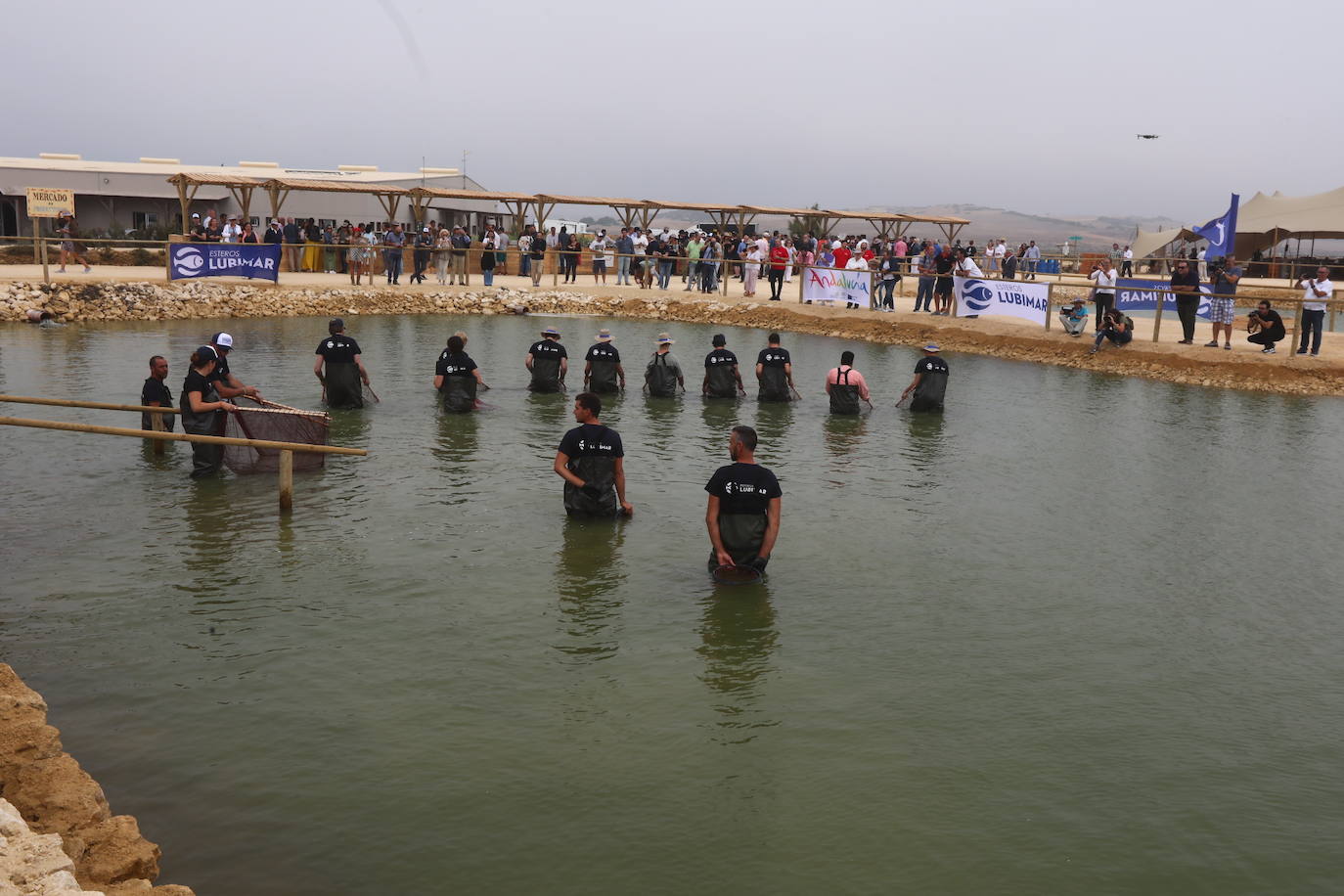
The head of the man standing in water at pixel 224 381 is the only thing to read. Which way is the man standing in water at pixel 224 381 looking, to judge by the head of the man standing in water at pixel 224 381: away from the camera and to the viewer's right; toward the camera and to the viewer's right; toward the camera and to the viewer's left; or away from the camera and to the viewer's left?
toward the camera and to the viewer's right

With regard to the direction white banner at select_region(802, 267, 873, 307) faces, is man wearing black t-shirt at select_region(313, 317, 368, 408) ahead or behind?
ahead

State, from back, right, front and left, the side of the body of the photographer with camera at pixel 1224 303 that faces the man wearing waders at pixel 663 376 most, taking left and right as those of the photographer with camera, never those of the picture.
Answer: front

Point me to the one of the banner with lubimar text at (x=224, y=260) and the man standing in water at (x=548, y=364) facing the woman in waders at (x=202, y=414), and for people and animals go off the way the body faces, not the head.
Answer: the banner with lubimar text

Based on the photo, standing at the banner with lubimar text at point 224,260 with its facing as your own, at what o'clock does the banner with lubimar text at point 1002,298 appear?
the banner with lubimar text at point 1002,298 is roughly at 10 o'clock from the banner with lubimar text at point 224,260.
